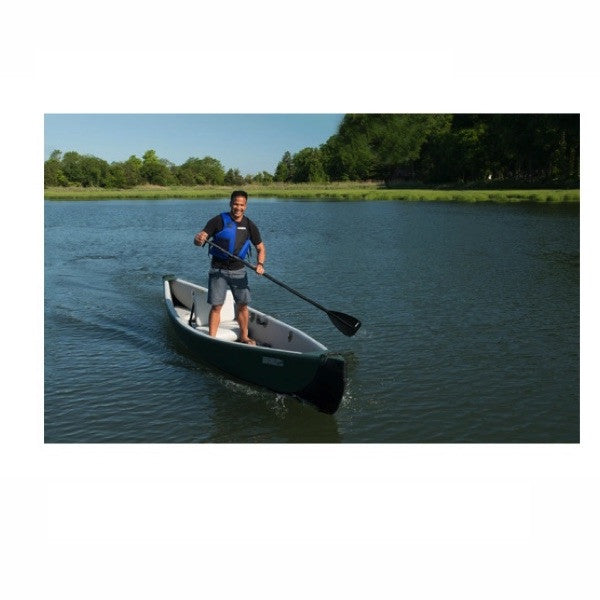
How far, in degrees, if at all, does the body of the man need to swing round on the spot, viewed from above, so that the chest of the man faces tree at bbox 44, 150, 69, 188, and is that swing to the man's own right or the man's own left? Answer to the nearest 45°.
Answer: approximately 180°

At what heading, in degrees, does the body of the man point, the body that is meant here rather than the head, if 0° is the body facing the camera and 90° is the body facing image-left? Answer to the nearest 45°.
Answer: approximately 0°

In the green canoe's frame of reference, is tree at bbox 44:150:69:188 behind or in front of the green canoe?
behind

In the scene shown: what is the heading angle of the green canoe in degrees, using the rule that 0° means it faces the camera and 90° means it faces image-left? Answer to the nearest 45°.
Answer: approximately 315°
